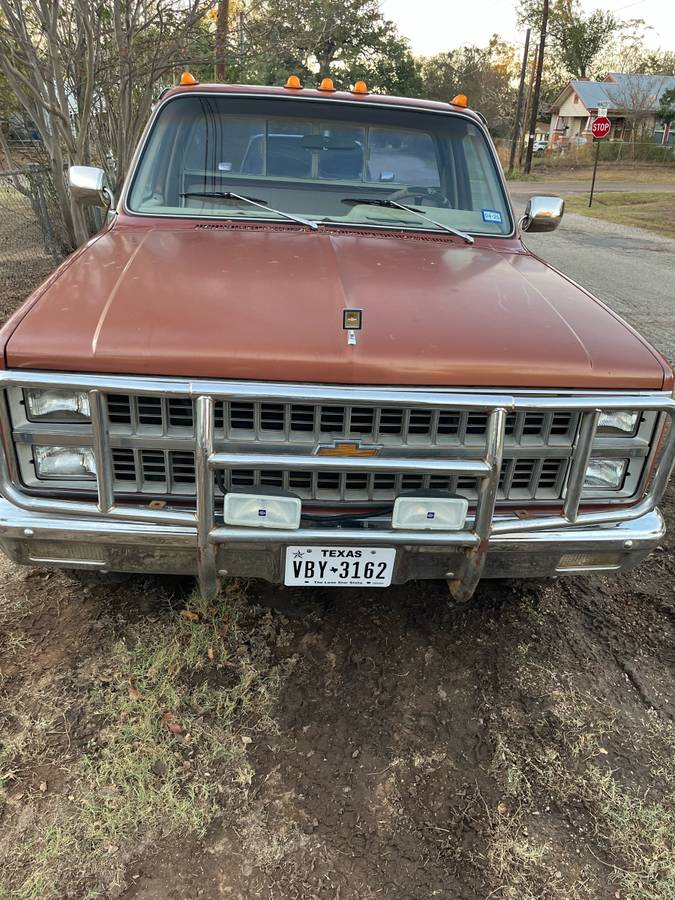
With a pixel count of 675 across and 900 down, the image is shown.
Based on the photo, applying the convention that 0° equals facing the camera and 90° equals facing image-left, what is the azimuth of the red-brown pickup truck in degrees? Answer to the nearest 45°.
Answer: approximately 0°

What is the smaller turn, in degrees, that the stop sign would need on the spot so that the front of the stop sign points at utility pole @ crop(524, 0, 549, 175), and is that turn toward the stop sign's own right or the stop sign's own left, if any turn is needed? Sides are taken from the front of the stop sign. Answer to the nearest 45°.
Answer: approximately 180°

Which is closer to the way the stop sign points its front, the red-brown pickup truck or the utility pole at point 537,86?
the red-brown pickup truck

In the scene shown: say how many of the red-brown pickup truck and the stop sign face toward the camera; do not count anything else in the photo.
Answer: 2

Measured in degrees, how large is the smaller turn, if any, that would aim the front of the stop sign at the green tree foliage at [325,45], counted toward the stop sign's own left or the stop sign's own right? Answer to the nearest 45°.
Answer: approximately 90° to the stop sign's own right

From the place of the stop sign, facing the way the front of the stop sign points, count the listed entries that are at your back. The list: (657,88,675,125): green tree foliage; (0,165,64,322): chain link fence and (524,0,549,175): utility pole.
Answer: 2

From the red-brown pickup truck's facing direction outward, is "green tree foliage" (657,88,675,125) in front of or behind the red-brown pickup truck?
behind

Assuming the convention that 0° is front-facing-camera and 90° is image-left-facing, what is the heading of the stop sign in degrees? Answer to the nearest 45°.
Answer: approximately 0°

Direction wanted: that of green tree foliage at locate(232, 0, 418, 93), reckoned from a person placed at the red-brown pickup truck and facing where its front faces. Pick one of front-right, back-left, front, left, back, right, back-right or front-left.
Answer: back

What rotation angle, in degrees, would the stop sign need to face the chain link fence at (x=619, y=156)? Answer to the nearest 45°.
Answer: approximately 180°
